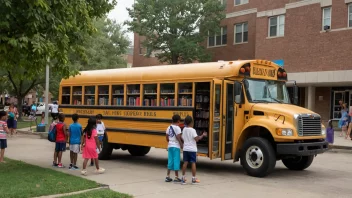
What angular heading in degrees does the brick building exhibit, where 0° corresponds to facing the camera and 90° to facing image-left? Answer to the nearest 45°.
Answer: approximately 45°

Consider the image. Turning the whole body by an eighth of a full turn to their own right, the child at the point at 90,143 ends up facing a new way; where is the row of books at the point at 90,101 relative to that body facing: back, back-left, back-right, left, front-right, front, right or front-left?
left

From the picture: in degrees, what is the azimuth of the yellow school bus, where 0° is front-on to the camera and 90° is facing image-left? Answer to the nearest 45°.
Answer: approximately 315°

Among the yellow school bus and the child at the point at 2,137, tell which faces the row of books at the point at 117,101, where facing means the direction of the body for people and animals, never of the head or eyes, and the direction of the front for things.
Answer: the child

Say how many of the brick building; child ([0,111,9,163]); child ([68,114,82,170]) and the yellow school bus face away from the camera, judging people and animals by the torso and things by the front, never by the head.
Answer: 1

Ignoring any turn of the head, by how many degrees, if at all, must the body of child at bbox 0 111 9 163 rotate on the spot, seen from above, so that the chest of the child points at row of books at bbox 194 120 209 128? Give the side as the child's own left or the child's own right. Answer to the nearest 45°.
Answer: approximately 45° to the child's own right

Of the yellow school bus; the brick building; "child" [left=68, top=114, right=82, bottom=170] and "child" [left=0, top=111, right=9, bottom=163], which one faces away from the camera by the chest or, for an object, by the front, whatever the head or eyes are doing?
"child" [left=68, top=114, right=82, bottom=170]

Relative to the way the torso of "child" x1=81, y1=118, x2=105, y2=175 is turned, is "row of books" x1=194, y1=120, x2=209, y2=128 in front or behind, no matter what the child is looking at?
in front

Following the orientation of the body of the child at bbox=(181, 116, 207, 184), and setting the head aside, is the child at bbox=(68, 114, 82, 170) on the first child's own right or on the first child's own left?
on the first child's own left

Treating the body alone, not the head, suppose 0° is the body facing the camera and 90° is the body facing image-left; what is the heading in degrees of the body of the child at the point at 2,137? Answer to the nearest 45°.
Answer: approximately 270°

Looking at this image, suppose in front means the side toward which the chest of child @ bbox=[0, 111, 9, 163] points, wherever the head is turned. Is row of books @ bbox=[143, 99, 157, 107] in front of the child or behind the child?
in front

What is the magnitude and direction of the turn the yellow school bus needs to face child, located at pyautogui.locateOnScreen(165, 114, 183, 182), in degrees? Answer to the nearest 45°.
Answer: approximately 90° to its right

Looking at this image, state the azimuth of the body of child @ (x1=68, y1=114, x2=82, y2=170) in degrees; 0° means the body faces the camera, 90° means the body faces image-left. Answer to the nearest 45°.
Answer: approximately 180°

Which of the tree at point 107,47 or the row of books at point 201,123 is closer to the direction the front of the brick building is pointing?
the row of books
